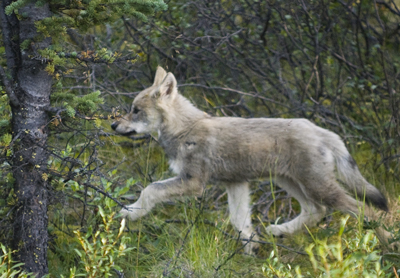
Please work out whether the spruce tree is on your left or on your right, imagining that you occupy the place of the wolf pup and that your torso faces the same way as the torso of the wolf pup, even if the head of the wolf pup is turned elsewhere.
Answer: on your left

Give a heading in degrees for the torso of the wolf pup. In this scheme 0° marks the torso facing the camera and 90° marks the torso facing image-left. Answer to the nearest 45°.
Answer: approximately 90°
